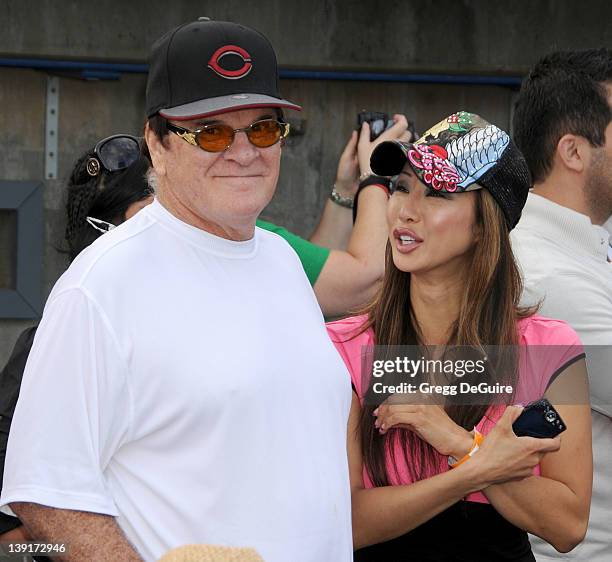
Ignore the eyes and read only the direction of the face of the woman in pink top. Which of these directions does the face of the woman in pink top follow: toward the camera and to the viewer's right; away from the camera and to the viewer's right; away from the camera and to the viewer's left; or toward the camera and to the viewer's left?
toward the camera and to the viewer's left

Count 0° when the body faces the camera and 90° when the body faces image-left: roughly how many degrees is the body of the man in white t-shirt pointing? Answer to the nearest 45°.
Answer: approximately 315°

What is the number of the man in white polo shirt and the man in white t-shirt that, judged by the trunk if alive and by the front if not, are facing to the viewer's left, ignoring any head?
0

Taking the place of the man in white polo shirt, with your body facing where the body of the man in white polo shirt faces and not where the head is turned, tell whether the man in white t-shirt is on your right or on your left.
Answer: on your right

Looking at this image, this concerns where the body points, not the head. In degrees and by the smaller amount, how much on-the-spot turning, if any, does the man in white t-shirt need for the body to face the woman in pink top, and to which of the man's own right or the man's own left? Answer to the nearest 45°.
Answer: approximately 90° to the man's own left

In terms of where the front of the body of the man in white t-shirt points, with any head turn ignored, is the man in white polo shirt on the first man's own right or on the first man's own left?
on the first man's own left
